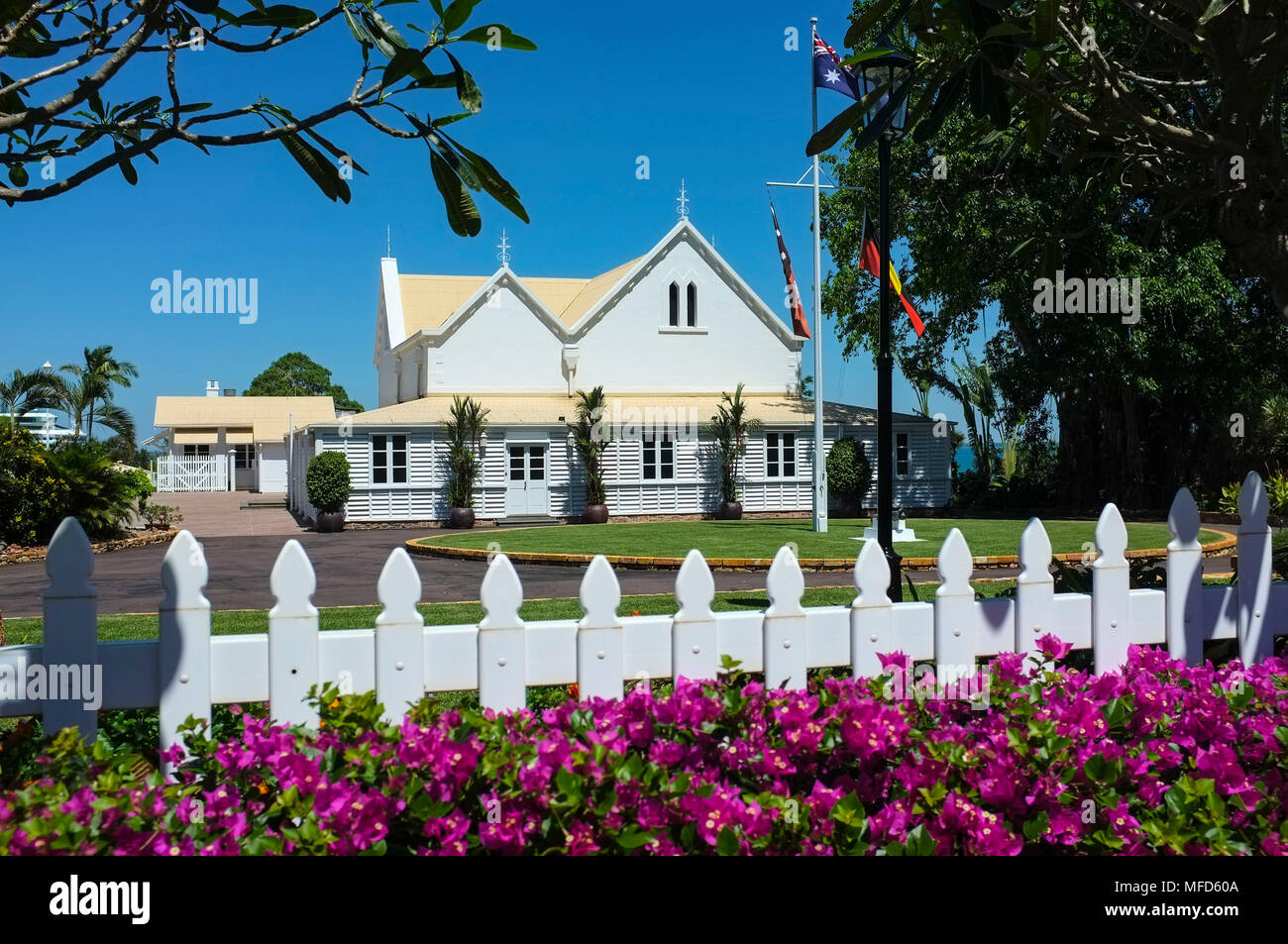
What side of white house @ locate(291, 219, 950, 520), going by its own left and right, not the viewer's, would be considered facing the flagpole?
front

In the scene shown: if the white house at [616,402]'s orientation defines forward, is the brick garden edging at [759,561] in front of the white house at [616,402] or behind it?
in front

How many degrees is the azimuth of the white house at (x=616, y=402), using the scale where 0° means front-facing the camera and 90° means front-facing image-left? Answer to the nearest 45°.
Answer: approximately 0°

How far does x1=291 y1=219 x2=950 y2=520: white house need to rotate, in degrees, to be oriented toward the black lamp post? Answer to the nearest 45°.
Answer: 0° — it already faces it

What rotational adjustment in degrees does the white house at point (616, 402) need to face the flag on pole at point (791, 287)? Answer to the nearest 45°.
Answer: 0° — it already faces it

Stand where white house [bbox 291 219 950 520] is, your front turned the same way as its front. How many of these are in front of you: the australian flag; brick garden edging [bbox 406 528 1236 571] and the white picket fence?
3

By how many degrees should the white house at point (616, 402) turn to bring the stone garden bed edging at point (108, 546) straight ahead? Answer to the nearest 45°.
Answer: approximately 45° to its right

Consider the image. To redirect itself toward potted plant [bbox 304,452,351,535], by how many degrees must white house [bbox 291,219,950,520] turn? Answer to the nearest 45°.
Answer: approximately 45° to its right

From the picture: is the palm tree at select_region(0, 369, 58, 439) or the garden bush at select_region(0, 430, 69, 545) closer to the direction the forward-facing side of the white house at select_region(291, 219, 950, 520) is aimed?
the garden bush

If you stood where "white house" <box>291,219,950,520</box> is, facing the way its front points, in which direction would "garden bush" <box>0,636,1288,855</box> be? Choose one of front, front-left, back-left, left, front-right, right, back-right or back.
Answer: front

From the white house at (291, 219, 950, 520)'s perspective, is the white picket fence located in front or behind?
in front
